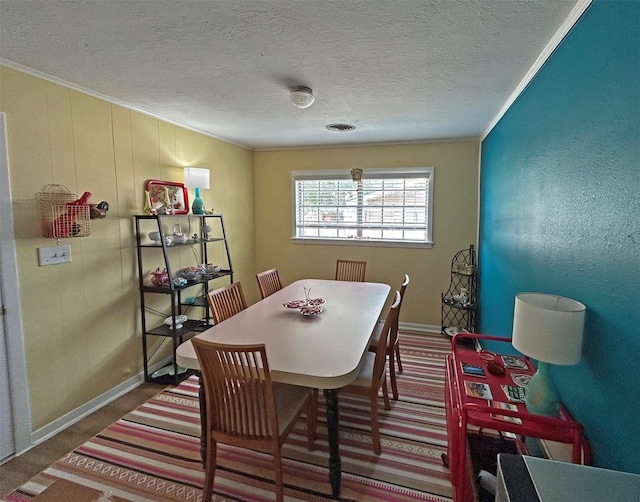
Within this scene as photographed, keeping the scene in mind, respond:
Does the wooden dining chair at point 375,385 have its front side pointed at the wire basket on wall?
yes

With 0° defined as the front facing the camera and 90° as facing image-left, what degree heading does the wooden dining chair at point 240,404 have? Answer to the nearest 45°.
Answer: approximately 225°

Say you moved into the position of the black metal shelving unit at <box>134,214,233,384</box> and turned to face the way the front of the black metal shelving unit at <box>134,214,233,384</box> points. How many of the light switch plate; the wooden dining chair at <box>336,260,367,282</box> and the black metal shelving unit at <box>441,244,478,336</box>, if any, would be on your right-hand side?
1

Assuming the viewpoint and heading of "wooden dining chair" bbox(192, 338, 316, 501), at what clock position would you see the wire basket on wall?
The wire basket on wall is roughly at 9 o'clock from the wooden dining chair.

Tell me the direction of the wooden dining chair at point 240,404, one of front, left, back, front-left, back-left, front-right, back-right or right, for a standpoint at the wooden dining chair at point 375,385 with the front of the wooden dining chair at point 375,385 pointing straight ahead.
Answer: front-left

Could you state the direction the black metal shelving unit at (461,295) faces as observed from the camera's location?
facing to the left of the viewer

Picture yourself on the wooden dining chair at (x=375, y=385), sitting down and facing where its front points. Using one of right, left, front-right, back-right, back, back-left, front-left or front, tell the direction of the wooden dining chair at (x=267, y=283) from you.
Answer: front-right

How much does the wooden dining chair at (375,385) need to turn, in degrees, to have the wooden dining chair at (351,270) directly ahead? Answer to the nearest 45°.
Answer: approximately 90° to its right

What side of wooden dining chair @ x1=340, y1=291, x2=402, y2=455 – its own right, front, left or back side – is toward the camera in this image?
left
